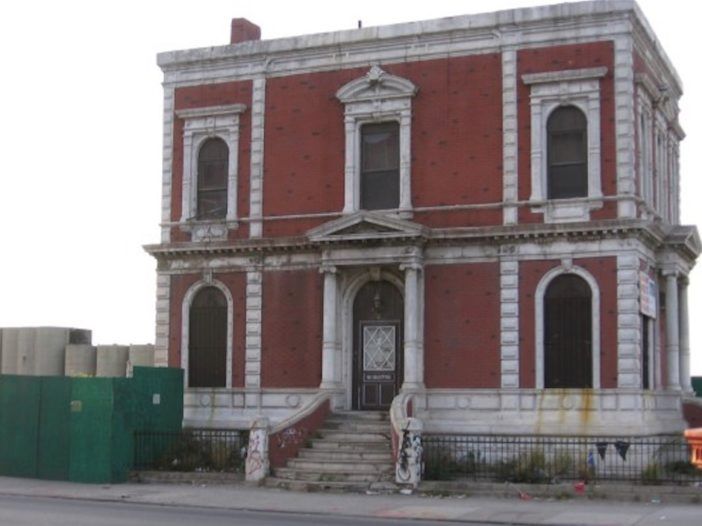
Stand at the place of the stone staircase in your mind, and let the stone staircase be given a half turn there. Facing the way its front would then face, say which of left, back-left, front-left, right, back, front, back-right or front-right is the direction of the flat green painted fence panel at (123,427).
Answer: left

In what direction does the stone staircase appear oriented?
toward the camera

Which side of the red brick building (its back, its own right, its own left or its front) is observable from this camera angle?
front

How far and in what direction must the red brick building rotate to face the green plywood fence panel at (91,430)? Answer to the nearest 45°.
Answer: approximately 90° to its right

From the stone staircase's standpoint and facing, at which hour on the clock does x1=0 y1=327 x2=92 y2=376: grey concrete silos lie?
The grey concrete silos is roughly at 5 o'clock from the stone staircase.

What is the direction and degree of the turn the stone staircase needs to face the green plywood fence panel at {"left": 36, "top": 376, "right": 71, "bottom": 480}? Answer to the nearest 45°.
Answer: approximately 90° to its right

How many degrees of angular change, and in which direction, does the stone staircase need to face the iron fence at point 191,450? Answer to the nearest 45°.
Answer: approximately 135° to its right

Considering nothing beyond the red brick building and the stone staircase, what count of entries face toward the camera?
2

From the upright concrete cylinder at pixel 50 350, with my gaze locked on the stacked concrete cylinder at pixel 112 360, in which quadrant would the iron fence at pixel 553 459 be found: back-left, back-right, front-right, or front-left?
front-right

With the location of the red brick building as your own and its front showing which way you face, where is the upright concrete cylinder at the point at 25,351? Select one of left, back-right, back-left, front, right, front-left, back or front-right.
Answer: back-right

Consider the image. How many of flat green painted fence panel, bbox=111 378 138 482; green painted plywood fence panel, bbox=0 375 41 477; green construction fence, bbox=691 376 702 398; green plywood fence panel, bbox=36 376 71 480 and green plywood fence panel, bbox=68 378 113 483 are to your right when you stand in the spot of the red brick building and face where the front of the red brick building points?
4
